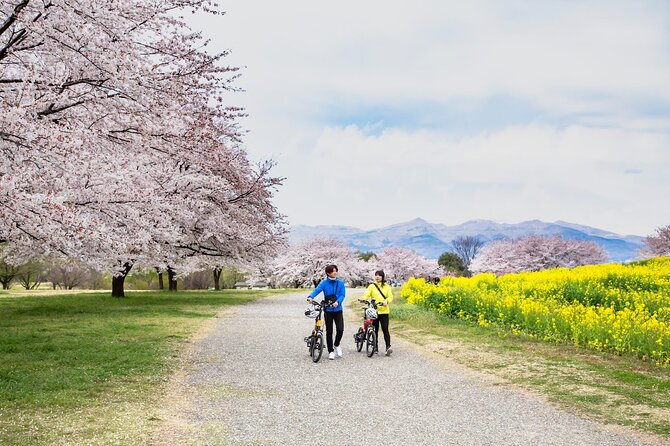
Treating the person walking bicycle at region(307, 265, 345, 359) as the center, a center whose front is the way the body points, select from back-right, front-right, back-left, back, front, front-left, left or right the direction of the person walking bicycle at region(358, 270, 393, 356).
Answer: back-left

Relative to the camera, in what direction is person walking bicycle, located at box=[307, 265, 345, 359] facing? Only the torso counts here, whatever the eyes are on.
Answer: toward the camera
